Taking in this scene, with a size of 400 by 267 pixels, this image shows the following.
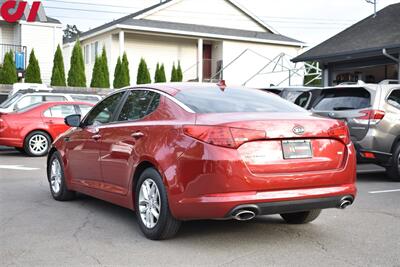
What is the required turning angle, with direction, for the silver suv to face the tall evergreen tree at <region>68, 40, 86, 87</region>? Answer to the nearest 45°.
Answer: approximately 90° to its left

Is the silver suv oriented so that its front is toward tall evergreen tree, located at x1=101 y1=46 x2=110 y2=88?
no

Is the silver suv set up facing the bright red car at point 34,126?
no

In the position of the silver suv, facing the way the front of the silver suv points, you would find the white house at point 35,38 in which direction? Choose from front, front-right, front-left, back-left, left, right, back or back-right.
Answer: left

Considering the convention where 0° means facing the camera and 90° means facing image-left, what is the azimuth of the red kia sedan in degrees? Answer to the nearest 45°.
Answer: approximately 135°

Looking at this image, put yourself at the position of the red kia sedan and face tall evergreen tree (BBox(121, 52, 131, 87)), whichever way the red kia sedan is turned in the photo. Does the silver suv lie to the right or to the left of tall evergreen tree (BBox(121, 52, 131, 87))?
right

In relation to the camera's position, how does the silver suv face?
facing away from the viewer and to the right of the viewer

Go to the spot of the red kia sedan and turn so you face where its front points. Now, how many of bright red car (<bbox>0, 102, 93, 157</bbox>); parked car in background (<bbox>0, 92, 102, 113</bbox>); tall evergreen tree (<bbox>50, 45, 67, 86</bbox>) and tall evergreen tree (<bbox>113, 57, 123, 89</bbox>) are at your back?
0

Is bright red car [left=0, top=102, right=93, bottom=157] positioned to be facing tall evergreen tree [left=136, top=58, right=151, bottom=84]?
no

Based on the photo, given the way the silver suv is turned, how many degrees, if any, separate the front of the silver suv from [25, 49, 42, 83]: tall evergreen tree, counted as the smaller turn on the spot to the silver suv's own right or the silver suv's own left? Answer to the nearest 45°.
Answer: approximately 90° to the silver suv's own left

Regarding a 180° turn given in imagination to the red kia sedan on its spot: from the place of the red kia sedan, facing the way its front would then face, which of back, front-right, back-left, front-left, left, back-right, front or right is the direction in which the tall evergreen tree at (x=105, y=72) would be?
back-left

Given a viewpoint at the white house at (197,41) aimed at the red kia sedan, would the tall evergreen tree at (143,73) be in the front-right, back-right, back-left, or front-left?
front-right

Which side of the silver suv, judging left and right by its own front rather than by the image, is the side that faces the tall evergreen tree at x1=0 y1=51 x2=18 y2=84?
left

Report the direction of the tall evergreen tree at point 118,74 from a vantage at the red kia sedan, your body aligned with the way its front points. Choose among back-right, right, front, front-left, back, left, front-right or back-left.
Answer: front-right
